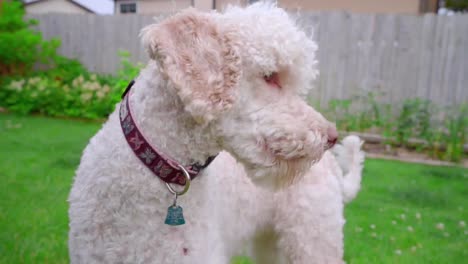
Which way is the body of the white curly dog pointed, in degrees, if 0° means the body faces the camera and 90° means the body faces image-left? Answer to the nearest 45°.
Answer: approximately 45°

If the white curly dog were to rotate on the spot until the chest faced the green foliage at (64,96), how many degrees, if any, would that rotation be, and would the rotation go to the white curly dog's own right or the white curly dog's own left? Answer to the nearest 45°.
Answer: approximately 135° to the white curly dog's own right

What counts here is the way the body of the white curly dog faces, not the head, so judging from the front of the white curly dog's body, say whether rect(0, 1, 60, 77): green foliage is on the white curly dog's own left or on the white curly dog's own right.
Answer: on the white curly dog's own right
